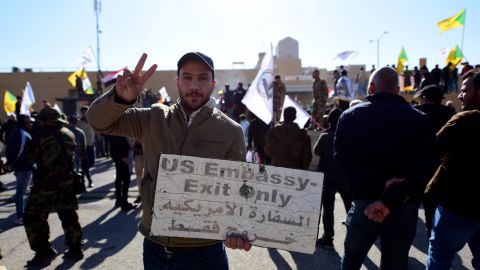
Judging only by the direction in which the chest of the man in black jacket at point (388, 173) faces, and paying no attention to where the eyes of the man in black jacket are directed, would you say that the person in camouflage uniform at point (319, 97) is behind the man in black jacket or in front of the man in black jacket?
in front

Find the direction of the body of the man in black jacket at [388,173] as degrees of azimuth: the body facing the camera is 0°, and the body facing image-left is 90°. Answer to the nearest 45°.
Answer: approximately 180°

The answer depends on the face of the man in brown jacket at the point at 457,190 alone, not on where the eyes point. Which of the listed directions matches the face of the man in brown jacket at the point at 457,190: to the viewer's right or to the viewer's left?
to the viewer's left

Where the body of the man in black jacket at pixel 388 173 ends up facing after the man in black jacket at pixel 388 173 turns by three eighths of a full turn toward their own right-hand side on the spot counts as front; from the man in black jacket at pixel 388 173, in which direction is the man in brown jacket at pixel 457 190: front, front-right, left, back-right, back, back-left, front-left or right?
left

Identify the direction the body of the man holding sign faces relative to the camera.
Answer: toward the camera

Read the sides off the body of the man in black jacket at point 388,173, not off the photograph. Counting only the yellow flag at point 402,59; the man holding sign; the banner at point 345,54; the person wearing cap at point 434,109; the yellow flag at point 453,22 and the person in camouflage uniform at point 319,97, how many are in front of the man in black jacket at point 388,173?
5

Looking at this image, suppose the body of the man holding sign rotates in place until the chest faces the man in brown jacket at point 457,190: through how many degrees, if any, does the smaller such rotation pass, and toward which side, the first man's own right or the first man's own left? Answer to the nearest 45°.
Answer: approximately 90° to the first man's own left

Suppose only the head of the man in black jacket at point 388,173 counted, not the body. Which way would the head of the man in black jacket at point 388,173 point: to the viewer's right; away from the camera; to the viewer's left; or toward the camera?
away from the camera

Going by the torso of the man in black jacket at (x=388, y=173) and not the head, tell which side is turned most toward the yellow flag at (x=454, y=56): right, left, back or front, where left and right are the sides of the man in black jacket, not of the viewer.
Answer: front

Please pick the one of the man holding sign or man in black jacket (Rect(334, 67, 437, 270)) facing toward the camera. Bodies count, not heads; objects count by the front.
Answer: the man holding sign

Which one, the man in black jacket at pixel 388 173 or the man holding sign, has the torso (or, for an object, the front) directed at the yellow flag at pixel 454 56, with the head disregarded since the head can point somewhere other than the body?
the man in black jacket

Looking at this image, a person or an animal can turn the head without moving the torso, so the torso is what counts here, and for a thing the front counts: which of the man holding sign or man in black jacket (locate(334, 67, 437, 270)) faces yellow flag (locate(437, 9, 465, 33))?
the man in black jacket

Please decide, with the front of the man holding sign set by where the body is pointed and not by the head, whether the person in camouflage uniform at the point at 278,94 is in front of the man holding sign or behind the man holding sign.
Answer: behind

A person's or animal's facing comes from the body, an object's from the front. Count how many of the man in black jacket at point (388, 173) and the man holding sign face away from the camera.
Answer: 1

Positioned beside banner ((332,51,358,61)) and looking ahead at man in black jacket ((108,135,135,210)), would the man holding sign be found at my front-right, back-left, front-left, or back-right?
front-left

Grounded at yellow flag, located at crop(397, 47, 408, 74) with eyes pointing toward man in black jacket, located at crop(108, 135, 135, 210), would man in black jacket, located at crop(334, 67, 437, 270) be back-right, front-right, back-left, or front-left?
front-left
